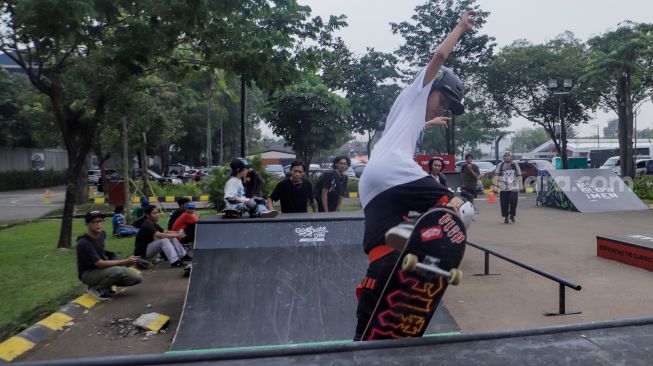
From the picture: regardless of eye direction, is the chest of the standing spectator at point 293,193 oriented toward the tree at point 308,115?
no

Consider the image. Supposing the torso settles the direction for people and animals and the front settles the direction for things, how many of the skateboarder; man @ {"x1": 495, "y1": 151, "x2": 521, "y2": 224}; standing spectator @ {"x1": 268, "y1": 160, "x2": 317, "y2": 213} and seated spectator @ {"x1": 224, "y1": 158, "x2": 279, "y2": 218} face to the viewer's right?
2

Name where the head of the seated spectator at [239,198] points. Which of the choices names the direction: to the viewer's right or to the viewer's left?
to the viewer's right

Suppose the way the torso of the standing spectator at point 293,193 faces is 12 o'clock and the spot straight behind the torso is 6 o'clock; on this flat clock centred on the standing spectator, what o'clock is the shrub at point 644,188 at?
The shrub is roughly at 8 o'clock from the standing spectator.

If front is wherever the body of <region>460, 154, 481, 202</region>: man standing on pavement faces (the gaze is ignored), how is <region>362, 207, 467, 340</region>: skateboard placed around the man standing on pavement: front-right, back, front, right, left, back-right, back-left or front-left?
front

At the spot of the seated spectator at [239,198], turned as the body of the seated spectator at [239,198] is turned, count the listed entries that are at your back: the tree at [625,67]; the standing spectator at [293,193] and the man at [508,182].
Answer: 0

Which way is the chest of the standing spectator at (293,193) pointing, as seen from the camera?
toward the camera

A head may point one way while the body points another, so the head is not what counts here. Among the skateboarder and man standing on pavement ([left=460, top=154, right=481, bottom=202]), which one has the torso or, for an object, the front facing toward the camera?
the man standing on pavement

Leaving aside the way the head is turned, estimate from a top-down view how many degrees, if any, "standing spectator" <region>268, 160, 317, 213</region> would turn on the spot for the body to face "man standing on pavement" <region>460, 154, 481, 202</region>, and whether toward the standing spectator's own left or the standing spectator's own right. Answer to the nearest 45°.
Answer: approximately 135° to the standing spectator's own left

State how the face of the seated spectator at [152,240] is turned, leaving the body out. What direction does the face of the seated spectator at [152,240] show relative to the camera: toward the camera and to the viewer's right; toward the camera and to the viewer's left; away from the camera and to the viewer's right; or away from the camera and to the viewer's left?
toward the camera and to the viewer's right

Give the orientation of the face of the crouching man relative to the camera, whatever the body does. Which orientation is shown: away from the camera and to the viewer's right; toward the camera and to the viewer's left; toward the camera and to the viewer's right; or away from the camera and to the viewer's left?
toward the camera and to the viewer's right

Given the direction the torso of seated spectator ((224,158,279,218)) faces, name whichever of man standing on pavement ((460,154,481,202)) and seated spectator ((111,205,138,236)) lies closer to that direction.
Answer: the man standing on pavement

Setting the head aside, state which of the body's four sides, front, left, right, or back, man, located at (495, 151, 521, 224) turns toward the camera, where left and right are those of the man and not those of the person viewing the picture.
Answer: front

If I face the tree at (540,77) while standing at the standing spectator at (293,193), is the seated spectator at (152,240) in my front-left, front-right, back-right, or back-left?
back-left
